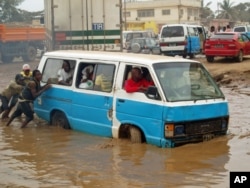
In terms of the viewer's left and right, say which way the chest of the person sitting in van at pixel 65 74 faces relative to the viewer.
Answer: facing the viewer and to the right of the viewer

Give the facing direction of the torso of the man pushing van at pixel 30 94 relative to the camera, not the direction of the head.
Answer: to the viewer's right

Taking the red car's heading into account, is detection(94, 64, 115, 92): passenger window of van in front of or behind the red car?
behind

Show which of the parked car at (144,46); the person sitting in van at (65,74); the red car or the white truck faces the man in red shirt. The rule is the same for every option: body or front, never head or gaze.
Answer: the person sitting in van

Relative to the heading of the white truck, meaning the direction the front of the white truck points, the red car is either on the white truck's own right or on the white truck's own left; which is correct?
on the white truck's own right

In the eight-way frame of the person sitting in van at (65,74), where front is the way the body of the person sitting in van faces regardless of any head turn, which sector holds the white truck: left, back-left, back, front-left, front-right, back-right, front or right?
back-left

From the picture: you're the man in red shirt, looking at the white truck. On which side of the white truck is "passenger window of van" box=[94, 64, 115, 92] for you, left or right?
left

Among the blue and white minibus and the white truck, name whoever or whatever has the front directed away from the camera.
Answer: the white truck

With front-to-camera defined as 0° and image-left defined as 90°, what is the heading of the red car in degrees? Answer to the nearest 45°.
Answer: approximately 225°

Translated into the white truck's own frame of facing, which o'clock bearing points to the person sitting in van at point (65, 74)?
The person sitting in van is roughly at 6 o'clock from the white truck.

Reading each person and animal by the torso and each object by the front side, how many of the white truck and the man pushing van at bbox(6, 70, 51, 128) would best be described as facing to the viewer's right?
1

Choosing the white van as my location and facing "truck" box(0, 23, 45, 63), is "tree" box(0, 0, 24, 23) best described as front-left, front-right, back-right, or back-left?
front-right
